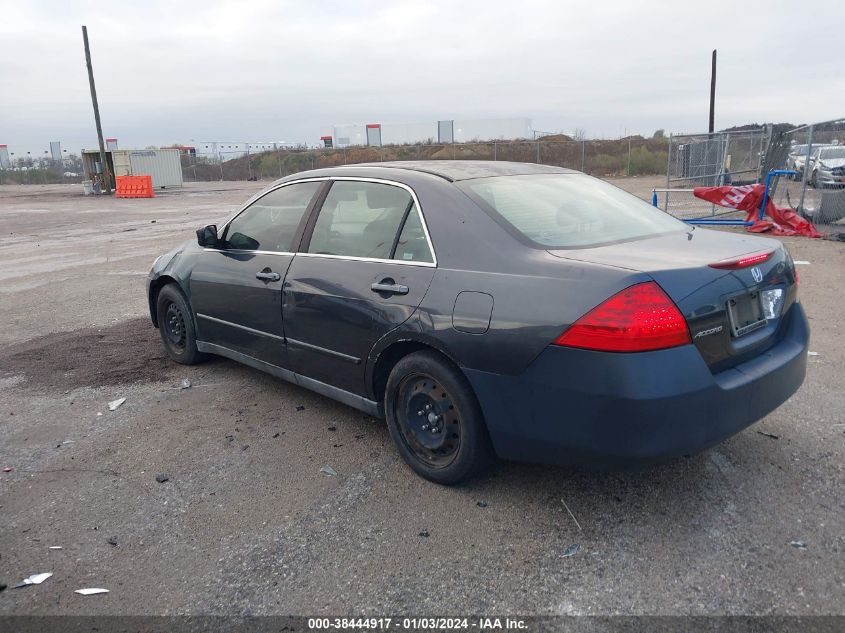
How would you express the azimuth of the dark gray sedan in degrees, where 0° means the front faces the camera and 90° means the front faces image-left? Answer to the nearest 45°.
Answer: approximately 135°

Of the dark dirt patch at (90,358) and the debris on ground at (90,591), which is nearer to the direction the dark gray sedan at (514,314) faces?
the dark dirt patch

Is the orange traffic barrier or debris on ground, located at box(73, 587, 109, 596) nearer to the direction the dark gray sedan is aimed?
the orange traffic barrier

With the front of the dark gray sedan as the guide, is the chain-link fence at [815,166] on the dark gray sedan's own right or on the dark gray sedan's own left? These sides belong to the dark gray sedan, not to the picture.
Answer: on the dark gray sedan's own right

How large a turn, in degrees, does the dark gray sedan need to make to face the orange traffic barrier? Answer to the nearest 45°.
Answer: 0° — it already faces it

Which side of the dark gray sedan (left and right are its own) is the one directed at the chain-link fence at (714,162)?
right

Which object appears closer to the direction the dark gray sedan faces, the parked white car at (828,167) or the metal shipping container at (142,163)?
the metal shipping container

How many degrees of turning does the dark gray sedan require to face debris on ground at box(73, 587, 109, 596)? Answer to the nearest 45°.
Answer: approximately 90° to its left
